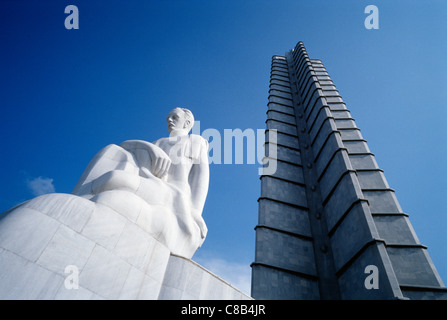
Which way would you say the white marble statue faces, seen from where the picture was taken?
facing the viewer and to the left of the viewer
